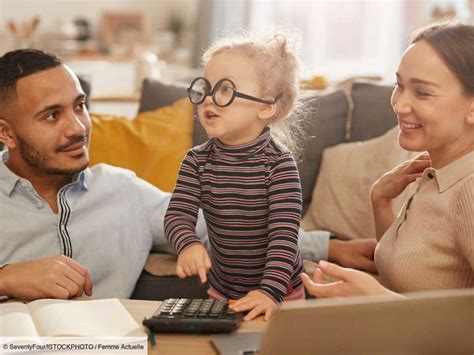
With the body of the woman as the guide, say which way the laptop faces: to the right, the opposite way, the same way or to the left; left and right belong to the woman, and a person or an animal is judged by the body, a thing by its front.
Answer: to the right

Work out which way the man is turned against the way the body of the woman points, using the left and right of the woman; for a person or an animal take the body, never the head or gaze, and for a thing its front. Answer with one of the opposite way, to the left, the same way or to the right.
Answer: to the left

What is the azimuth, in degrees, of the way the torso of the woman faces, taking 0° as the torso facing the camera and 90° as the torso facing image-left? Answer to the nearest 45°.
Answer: approximately 45°

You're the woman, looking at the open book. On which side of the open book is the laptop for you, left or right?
left

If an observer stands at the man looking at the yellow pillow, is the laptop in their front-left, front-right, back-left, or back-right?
back-right

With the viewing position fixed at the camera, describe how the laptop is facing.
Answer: facing away from the viewer and to the left of the viewer

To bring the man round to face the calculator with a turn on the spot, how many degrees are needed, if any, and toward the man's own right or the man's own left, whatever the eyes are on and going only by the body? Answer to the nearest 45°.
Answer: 0° — they already face it

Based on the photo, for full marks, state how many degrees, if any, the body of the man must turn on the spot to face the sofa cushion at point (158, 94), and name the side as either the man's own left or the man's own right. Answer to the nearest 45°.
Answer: approximately 135° to the man's own left
